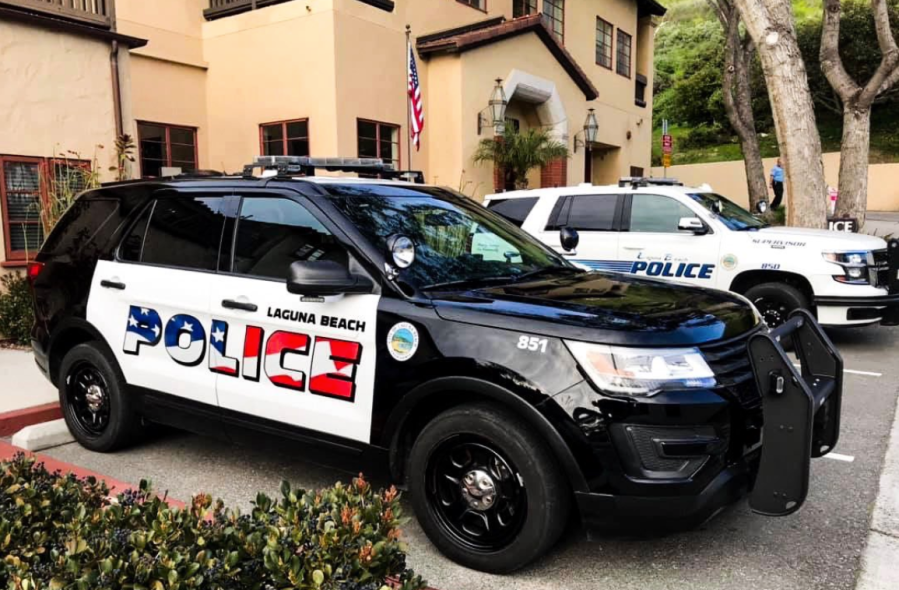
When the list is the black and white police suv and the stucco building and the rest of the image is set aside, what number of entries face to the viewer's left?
0

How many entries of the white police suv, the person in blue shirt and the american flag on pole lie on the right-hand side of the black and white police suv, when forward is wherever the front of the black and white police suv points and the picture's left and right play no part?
0

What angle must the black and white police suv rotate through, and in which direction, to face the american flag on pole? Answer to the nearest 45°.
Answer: approximately 135° to its left

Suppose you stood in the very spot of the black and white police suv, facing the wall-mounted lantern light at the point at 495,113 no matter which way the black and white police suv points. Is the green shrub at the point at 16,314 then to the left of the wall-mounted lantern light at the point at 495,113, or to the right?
left

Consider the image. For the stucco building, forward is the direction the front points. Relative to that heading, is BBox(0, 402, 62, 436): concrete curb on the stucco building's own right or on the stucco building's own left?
on the stucco building's own right

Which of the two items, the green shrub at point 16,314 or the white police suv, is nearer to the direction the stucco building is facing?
the white police suv

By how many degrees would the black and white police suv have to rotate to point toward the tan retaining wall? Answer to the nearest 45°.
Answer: approximately 90° to its left

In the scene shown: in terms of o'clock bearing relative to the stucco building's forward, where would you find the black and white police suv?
The black and white police suv is roughly at 1 o'clock from the stucco building.

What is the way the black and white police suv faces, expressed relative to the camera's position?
facing the viewer and to the right of the viewer

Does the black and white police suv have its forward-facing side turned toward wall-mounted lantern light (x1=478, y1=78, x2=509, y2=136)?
no

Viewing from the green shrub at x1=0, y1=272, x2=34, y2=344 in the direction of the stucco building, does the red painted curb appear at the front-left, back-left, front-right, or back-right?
back-right

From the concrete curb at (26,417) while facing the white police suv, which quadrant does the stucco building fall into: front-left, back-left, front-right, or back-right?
front-left

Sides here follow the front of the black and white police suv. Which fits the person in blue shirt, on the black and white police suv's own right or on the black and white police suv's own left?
on the black and white police suv's own left

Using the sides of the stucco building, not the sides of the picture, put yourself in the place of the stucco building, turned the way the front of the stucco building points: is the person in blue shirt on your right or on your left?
on your left

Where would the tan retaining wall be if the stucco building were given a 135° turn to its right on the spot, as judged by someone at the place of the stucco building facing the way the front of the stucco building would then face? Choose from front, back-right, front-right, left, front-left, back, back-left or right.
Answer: back-right

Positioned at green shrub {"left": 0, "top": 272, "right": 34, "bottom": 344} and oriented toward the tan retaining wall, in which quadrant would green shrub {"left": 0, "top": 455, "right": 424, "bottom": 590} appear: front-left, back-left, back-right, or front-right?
back-right

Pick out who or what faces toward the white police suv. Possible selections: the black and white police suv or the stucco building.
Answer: the stucco building
